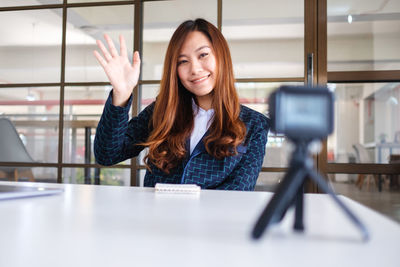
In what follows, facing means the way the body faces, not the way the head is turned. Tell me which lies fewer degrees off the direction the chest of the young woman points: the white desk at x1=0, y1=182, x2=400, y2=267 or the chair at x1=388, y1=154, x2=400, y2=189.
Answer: the white desk

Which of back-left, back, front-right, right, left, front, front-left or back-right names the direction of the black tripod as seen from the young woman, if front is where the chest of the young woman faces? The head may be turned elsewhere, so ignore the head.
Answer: front

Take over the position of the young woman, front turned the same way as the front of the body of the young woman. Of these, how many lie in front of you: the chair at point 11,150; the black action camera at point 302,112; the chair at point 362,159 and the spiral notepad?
2

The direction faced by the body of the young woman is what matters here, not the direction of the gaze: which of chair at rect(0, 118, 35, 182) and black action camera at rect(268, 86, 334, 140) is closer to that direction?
the black action camera

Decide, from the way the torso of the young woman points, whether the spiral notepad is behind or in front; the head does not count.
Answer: in front

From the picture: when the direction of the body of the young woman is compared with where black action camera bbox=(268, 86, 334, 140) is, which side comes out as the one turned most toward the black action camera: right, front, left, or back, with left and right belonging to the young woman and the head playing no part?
front

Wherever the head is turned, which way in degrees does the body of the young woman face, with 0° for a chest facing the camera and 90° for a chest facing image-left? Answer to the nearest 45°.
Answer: approximately 0°

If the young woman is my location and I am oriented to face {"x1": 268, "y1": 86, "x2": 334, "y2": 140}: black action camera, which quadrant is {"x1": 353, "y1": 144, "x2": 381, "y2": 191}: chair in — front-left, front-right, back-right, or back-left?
back-left

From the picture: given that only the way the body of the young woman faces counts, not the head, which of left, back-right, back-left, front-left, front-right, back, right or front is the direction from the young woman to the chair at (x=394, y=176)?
back-left

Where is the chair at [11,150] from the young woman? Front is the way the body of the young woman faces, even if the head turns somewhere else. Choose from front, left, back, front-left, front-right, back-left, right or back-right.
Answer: back-right

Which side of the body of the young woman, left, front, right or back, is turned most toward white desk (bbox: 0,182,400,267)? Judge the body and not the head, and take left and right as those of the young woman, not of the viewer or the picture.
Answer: front

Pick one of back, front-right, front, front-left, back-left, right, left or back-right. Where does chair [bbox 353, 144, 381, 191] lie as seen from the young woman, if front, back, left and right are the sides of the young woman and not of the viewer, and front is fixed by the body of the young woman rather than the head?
back-left
